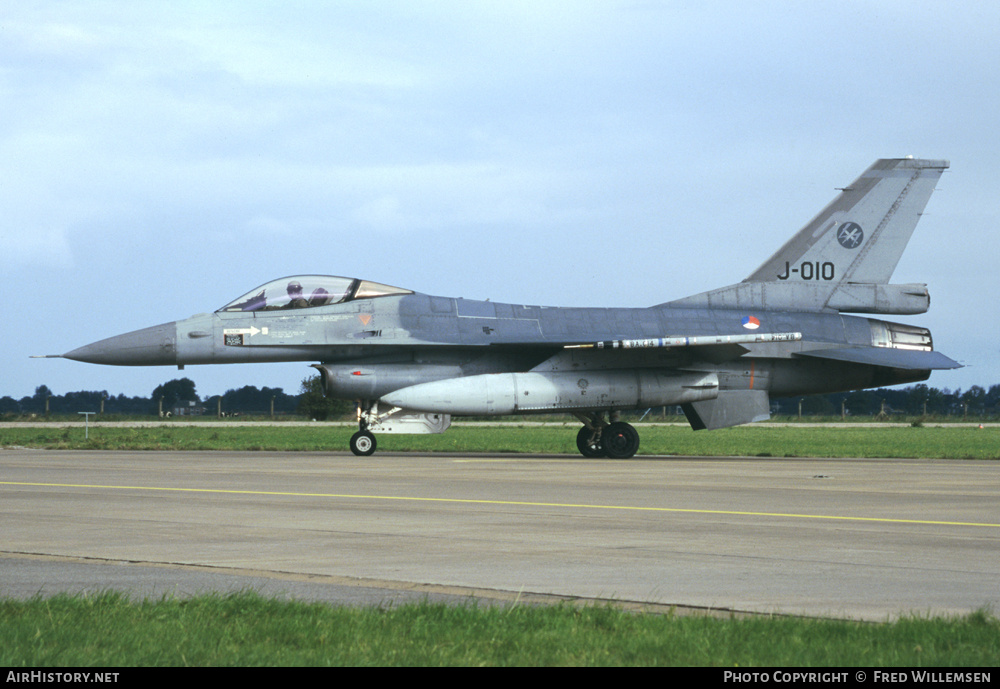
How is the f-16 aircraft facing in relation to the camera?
to the viewer's left
